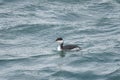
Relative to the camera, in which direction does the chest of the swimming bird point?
to the viewer's left
